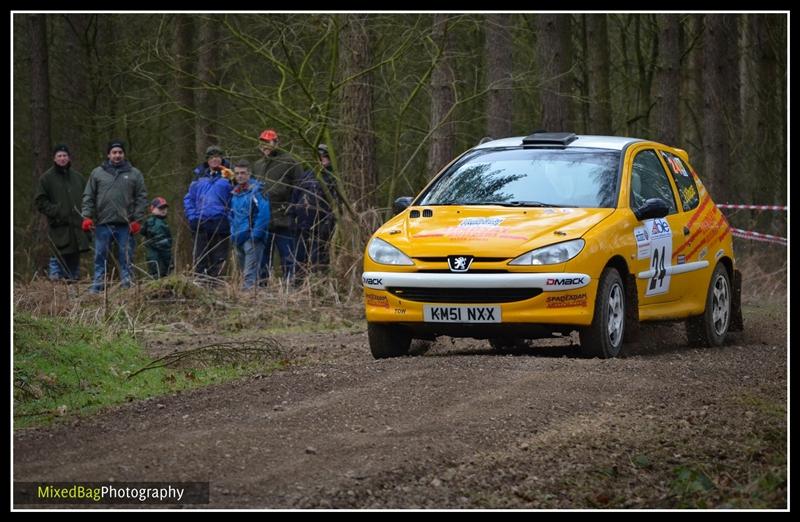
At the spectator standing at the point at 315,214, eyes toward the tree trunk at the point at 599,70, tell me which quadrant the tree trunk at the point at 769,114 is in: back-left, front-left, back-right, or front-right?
front-right

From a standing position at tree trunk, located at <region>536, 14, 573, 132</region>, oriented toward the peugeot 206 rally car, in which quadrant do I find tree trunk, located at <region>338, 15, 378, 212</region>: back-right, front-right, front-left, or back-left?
front-right

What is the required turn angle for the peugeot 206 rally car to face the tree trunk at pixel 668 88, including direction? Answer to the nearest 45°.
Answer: approximately 135° to its right

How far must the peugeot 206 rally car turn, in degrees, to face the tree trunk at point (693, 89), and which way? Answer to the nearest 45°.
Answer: approximately 135° to its right

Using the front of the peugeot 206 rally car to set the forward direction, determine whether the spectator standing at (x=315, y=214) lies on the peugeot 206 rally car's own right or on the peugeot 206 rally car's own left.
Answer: on the peugeot 206 rally car's own right

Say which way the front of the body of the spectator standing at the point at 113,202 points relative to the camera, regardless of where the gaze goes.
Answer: toward the camera

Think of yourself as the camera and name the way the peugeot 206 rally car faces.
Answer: facing the viewer and to the left of the viewer

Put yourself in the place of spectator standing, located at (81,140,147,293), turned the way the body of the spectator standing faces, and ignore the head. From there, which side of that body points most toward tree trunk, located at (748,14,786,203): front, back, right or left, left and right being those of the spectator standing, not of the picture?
left

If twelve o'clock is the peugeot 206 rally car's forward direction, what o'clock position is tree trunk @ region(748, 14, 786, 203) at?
The tree trunk is roughly at 5 o'clock from the peugeot 206 rally car.

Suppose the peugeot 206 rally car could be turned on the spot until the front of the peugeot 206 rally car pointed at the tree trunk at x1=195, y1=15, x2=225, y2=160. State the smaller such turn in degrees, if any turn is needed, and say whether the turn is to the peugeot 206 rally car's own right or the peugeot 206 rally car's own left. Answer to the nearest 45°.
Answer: approximately 90° to the peugeot 206 rally car's own right

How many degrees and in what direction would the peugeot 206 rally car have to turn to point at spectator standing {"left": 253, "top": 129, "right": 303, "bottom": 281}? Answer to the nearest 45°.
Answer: approximately 90° to its right

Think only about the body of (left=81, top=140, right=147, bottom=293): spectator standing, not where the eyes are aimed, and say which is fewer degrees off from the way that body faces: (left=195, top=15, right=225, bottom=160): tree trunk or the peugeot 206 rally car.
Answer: the peugeot 206 rally car

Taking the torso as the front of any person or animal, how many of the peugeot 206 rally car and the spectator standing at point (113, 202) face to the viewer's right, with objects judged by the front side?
0

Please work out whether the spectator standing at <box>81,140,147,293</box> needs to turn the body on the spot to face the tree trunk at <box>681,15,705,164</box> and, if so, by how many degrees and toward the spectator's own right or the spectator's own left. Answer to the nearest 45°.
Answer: approximately 135° to the spectator's own left
